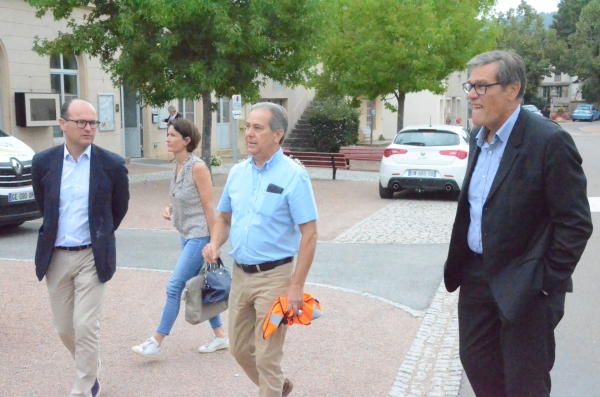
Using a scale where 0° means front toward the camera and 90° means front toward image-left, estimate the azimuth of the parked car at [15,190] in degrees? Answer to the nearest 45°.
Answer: approximately 315°

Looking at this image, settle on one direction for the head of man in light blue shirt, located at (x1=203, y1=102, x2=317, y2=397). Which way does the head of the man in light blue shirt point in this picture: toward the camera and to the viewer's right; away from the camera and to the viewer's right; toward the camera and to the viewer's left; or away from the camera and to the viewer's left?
toward the camera and to the viewer's left

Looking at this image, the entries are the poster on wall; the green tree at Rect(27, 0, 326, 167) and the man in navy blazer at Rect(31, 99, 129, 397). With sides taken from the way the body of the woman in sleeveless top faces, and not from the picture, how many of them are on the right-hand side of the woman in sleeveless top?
2

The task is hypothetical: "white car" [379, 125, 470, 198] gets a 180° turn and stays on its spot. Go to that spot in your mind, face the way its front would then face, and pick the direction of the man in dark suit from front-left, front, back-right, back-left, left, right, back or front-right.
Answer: front

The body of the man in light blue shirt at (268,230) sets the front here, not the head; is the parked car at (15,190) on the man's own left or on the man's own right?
on the man's own right

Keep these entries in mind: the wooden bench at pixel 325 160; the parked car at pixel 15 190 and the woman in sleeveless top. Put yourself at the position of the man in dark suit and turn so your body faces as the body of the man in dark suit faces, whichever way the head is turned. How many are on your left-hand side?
0

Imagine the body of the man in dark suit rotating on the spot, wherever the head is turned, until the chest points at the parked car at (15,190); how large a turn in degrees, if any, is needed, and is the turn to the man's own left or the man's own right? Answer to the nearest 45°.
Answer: approximately 90° to the man's own right

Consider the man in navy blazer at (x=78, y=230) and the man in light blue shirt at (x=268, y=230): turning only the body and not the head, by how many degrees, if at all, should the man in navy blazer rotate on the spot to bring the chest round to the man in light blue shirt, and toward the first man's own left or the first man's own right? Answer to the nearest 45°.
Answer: approximately 45° to the first man's own left

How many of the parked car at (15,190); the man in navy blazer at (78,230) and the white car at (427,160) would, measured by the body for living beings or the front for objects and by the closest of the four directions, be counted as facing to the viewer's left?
0

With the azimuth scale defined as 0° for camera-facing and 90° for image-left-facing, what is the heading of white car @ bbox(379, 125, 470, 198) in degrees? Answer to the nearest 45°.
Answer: approximately 180°

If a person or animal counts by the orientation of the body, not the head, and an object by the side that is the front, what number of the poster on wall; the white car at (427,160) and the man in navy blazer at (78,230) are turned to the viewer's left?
0

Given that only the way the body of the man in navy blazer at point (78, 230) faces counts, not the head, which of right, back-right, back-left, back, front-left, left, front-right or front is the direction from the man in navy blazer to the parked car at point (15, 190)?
back

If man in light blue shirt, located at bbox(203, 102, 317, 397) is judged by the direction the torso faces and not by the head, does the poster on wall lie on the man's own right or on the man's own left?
on the man's own right

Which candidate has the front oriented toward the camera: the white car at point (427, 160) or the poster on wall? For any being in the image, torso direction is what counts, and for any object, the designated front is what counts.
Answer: the poster on wall

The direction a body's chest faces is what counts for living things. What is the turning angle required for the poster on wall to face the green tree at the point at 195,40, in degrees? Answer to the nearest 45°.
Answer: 0° — it already faces it

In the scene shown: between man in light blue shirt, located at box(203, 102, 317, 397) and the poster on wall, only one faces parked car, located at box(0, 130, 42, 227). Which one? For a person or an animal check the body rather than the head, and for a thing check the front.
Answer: the poster on wall

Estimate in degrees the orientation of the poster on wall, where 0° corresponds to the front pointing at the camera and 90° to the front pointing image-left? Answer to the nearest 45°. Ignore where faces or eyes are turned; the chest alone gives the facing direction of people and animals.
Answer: approximately 0°
